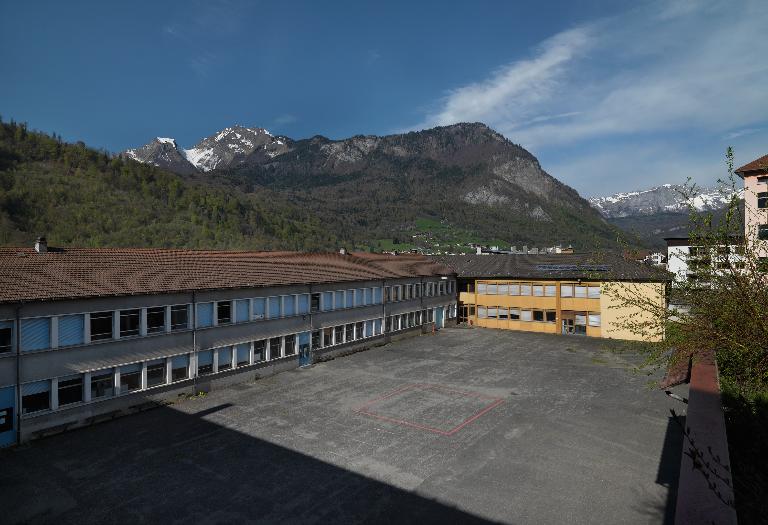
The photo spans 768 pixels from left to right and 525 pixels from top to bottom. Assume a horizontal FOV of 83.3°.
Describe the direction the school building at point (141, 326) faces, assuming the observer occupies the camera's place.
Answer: facing the viewer and to the right of the viewer
